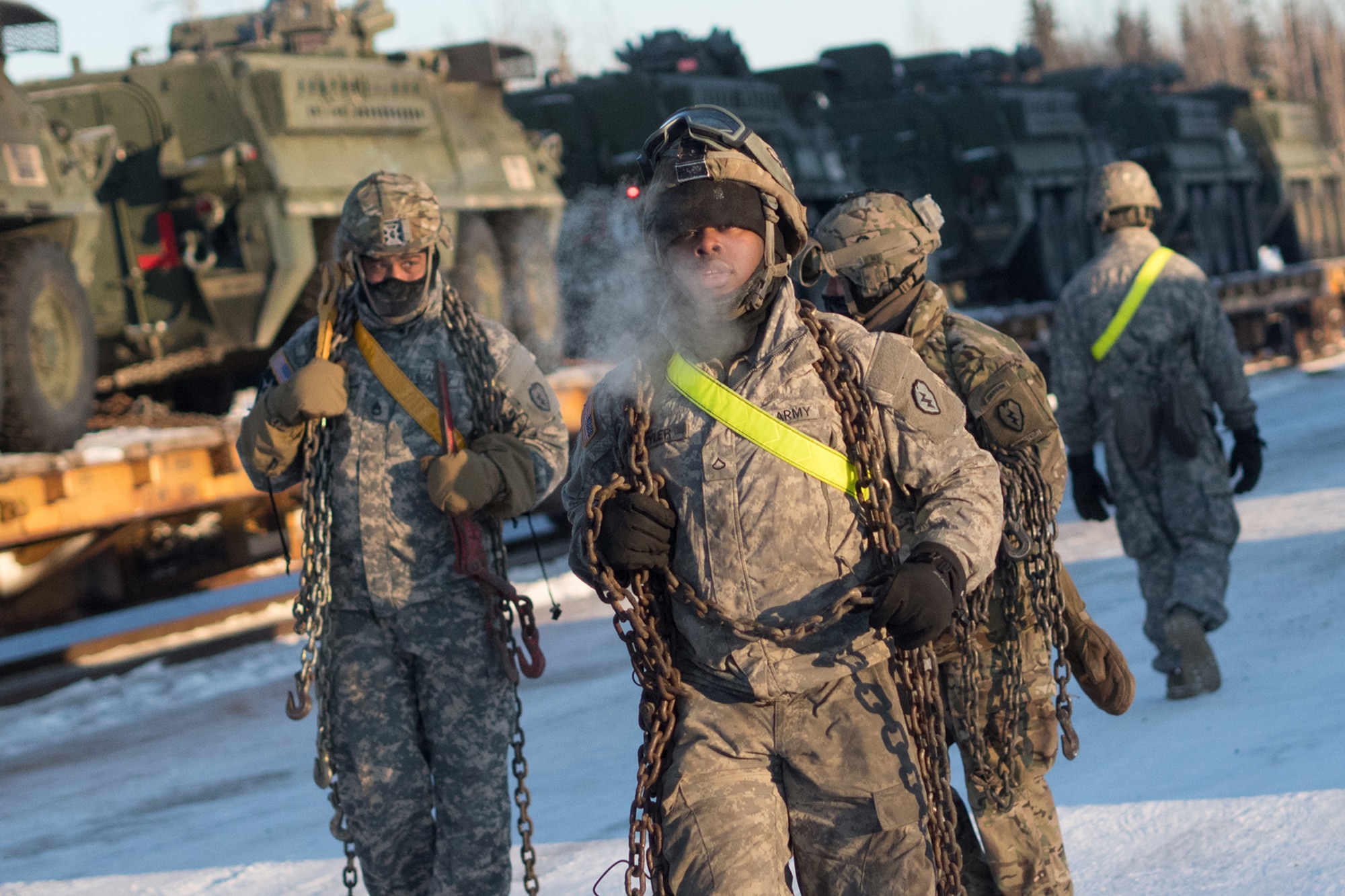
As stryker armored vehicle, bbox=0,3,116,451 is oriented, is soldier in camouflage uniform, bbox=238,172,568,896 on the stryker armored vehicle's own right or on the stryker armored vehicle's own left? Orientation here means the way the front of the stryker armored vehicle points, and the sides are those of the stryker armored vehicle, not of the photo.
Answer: on the stryker armored vehicle's own left

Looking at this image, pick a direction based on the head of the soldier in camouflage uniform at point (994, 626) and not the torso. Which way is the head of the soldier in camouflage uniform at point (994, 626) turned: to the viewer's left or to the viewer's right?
to the viewer's left

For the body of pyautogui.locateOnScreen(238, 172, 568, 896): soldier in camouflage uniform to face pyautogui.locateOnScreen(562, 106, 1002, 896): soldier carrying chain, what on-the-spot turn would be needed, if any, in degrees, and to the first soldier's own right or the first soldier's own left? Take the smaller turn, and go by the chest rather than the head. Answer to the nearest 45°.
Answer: approximately 45° to the first soldier's own left

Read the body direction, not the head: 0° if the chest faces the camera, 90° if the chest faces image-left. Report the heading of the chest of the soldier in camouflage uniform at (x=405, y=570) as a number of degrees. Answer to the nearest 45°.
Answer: approximately 0°

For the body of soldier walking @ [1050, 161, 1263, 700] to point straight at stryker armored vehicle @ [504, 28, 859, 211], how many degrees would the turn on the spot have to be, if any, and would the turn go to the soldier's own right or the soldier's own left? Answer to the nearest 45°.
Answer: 0° — they already face it

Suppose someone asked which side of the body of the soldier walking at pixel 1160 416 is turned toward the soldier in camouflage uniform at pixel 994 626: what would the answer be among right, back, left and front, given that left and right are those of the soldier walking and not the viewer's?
back

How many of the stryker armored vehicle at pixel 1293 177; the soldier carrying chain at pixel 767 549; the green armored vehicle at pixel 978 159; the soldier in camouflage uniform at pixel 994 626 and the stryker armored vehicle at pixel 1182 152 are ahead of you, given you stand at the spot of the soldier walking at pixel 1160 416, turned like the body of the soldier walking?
3

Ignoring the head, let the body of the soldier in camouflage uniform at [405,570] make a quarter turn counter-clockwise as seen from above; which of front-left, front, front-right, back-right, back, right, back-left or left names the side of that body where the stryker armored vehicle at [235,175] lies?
left

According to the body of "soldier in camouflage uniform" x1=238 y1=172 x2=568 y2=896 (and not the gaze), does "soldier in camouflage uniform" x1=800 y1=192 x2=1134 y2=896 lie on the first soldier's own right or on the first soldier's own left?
on the first soldier's own left

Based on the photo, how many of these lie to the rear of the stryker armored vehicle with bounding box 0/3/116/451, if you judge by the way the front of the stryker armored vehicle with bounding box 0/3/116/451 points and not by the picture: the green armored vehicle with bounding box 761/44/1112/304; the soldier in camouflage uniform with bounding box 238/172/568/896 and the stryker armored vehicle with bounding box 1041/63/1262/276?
2

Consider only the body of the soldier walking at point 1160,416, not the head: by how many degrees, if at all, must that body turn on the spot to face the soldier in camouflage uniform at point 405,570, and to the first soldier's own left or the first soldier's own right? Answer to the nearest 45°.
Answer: approximately 135° to the first soldier's own left
